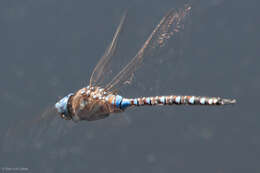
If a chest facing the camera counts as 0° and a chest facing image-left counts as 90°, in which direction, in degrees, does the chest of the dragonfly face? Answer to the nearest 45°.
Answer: approximately 90°
